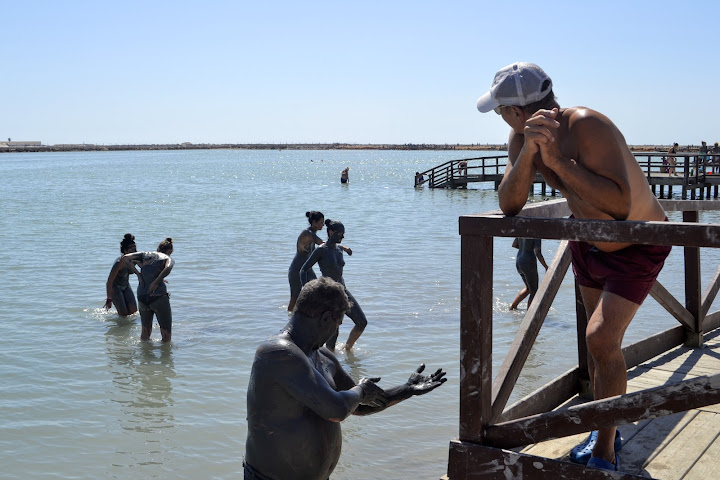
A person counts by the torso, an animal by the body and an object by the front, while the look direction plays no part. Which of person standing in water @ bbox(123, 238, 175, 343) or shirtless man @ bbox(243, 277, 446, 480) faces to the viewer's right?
the shirtless man

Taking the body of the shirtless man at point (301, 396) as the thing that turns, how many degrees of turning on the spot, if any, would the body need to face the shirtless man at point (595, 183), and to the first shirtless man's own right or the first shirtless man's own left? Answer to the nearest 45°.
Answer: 0° — they already face them

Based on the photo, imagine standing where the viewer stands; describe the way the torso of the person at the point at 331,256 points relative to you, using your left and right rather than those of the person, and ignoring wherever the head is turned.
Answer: facing the viewer and to the right of the viewer

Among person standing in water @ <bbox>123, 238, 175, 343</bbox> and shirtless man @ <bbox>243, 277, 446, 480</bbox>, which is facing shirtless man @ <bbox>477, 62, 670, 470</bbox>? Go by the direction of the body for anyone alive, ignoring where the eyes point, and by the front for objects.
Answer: shirtless man @ <bbox>243, 277, 446, 480</bbox>

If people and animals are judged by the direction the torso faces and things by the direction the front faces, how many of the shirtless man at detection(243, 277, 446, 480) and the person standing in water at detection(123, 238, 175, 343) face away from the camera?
1

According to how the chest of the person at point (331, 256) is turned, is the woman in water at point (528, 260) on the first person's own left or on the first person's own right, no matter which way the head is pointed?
on the first person's own left

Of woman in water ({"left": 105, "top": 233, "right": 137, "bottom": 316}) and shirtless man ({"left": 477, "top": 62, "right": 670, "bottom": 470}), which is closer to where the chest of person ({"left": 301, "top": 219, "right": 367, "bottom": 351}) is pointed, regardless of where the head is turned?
the shirtless man

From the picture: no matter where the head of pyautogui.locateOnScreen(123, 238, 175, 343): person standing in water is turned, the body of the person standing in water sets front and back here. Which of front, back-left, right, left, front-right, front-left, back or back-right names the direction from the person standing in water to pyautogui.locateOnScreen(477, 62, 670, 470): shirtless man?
back

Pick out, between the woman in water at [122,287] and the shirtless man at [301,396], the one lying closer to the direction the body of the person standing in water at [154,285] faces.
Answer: the woman in water

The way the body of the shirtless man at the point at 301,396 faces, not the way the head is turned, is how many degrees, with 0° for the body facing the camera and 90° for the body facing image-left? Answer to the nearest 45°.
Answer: approximately 270°

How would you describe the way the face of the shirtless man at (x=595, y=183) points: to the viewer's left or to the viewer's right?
to the viewer's left
